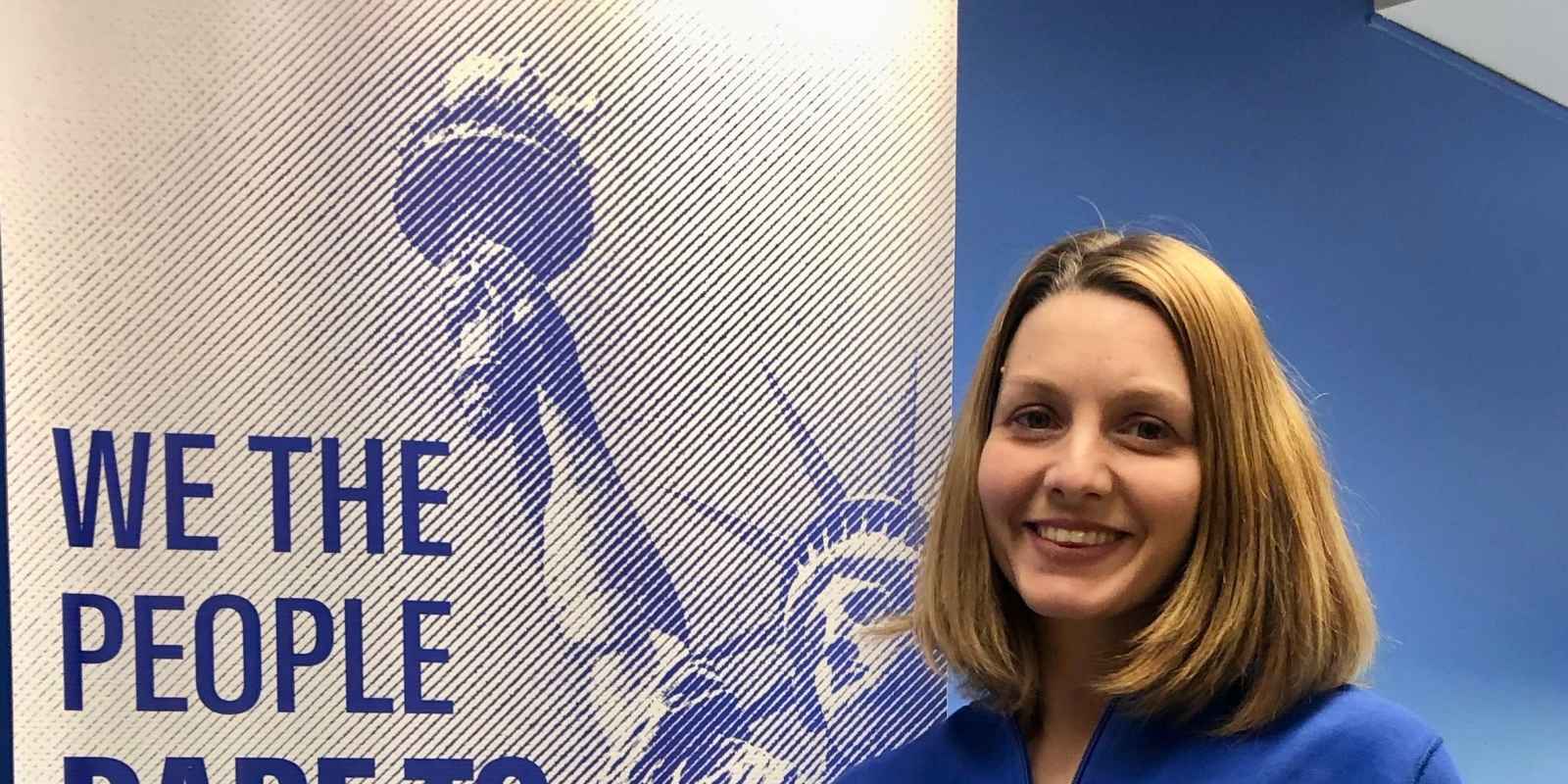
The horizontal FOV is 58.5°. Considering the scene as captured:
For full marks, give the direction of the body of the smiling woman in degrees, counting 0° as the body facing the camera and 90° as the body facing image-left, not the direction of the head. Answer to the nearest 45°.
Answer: approximately 45°

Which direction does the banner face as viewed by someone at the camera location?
facing the viewer

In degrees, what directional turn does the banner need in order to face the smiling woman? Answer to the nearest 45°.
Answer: approximately 45° to its left

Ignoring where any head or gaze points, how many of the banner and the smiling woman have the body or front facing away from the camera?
0
